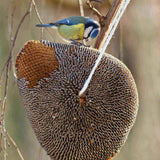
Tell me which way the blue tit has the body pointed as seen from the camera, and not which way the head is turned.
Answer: to the viewer's right
